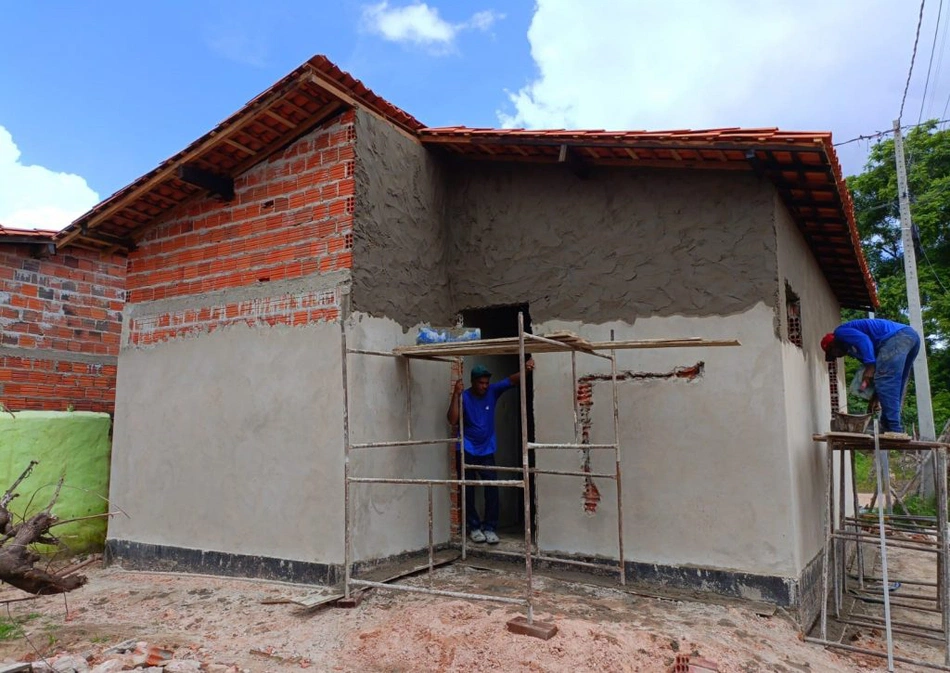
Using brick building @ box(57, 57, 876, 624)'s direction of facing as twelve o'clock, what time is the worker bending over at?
The worker bending over is roughly at 9 o'clock from the brick building.

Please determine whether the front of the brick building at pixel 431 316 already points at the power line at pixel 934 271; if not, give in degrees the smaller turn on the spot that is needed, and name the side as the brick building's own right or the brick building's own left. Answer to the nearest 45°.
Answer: approximately 135° to the brick building's own left

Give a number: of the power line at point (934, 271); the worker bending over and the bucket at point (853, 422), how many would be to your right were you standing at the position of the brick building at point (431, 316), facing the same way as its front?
0

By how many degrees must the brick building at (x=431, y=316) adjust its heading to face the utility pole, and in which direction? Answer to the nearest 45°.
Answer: approximately 135° to its left

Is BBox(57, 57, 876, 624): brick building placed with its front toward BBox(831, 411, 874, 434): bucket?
no

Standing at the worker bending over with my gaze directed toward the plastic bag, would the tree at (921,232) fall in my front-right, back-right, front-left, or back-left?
back-right

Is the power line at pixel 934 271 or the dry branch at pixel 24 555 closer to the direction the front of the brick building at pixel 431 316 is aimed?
the dry branch

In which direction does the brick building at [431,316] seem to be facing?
toward the camera

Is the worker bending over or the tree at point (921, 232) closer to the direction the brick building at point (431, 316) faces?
the worker bending over

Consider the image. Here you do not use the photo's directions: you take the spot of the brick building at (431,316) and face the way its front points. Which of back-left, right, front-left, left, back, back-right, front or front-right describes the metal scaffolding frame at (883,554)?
left

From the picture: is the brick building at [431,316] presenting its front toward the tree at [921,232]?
no

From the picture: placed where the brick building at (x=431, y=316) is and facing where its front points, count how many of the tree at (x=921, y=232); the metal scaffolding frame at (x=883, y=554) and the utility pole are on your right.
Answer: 0
